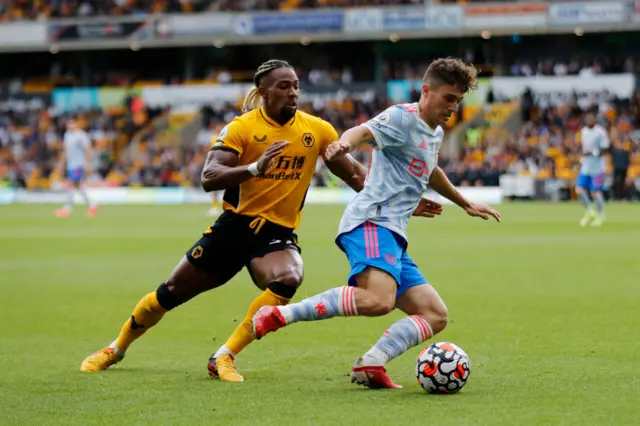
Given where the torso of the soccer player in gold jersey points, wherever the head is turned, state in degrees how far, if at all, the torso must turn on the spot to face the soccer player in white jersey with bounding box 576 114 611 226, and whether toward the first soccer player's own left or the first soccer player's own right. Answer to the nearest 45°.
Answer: approximately 90° to the first soccer player's own left

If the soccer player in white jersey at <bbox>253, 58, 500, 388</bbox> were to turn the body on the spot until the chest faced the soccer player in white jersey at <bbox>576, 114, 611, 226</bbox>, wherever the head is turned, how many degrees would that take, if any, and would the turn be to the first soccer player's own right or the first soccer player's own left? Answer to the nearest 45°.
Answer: approximately 135° to the first soccer player's own left

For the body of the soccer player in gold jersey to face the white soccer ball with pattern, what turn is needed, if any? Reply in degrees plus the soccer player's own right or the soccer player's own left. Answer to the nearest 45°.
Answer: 0° — they already face it

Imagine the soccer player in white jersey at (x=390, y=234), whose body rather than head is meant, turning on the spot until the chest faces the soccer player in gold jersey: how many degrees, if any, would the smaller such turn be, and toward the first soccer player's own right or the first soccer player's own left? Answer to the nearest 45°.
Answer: approximately 180°

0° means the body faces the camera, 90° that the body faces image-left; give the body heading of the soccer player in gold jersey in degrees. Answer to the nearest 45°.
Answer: approximately 315°

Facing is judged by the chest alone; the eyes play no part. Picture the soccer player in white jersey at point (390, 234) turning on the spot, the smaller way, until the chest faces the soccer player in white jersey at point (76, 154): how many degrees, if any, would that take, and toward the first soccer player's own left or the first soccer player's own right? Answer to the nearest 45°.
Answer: approximately 135° to the first soccer player's own left

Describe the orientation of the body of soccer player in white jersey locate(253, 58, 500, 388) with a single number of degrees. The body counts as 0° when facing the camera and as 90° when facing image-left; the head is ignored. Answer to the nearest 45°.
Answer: approximately 315°
